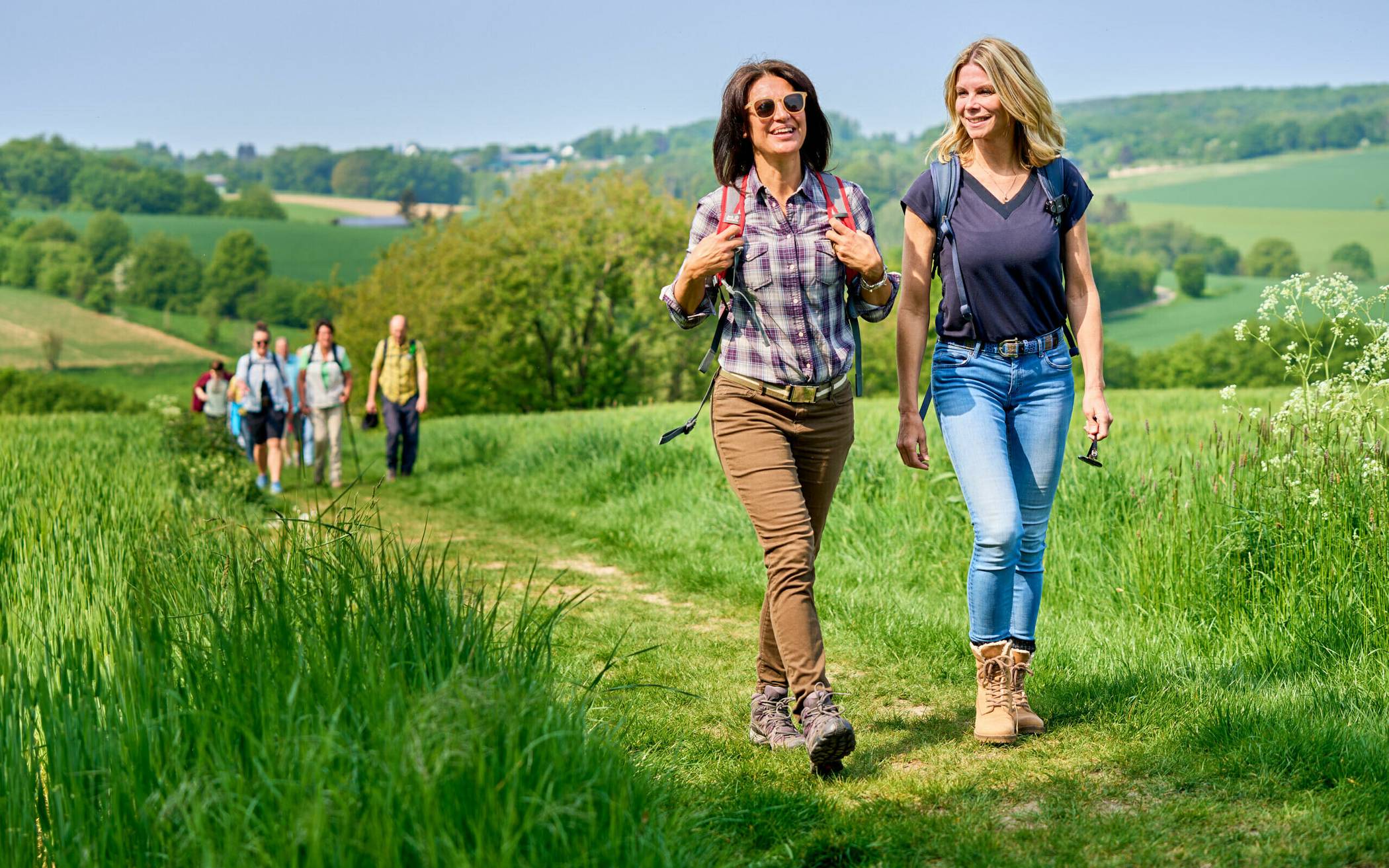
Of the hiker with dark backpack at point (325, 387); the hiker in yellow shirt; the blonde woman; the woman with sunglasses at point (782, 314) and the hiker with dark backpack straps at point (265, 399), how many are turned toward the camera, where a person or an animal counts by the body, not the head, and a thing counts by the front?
5

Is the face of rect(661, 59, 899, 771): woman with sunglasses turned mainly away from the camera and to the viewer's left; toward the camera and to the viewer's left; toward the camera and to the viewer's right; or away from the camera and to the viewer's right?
toward the camera and to the viewer's right

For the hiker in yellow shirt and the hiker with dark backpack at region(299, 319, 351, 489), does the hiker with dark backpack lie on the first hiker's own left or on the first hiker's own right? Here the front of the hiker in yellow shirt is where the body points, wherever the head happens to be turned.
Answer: on the first hiker's own right

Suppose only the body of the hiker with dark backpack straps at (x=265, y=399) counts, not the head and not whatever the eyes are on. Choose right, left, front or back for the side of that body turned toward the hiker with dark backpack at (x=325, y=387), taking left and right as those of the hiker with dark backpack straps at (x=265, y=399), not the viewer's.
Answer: left

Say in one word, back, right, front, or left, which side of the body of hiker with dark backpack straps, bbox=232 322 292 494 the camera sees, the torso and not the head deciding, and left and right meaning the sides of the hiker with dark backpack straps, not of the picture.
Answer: front

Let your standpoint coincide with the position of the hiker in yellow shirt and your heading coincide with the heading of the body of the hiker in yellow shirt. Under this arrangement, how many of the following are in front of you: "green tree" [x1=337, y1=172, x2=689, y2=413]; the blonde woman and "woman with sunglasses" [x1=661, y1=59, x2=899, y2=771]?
2

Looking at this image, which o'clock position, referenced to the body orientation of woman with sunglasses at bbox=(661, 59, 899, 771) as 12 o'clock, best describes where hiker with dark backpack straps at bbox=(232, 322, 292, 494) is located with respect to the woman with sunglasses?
The hiker with dark backpack straps is roughly at 5 o'clock from the woman with sunglasses.

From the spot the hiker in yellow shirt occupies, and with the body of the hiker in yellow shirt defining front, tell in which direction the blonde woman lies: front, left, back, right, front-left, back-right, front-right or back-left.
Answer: front

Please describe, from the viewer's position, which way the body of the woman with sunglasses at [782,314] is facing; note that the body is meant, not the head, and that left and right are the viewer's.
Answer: facing the viewer

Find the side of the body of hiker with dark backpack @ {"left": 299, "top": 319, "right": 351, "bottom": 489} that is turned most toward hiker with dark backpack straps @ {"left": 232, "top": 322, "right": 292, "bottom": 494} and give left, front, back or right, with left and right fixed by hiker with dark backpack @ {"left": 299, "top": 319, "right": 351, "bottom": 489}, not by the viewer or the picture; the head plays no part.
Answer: right

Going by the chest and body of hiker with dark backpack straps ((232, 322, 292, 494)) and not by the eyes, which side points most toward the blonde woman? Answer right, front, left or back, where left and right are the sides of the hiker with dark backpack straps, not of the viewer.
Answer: front

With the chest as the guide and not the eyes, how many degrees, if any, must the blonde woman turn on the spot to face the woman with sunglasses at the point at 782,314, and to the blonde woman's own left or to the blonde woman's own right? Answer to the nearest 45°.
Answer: approximately 45° to the blonde woman's own right
